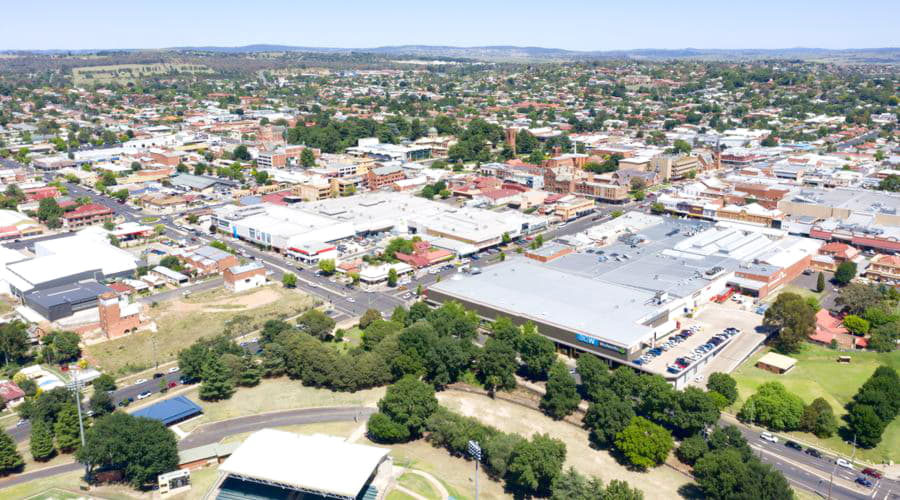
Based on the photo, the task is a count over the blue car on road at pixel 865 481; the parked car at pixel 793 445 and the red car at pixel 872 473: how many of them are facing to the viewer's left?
0

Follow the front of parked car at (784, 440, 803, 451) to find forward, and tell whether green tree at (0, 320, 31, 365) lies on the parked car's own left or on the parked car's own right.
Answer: on the parked car's own right

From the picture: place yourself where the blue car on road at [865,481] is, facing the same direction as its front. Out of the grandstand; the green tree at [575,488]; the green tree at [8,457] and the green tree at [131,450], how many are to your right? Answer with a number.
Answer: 4

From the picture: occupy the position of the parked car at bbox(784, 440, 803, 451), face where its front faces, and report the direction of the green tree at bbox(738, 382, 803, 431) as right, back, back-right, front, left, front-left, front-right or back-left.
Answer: back

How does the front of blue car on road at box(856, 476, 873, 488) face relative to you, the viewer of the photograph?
facing the viewer and to the right of the viewer

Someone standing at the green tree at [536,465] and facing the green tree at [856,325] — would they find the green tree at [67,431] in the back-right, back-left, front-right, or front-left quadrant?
back-left

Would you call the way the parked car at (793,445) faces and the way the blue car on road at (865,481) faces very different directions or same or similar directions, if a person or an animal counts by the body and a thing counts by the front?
same or similar directions

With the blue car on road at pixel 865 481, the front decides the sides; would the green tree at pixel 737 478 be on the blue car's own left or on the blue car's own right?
on the blue car's own right

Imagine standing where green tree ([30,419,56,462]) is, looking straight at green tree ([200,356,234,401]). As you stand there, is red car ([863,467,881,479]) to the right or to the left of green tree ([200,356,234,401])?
right

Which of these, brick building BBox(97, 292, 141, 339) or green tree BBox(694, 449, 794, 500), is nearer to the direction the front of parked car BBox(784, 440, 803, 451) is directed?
the green tree

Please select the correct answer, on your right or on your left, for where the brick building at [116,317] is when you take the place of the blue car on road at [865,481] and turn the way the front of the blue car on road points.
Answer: on your right

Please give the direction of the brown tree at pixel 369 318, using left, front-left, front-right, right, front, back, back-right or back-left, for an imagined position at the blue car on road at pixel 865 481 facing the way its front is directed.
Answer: back-right
